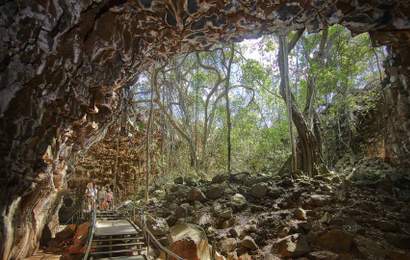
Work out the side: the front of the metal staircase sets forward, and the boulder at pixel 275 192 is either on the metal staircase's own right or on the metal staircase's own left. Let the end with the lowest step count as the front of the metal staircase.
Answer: on the metal staircase's own left

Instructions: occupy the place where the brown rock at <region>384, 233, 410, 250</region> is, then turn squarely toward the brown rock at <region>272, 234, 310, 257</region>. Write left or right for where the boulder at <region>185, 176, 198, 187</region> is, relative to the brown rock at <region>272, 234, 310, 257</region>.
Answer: right

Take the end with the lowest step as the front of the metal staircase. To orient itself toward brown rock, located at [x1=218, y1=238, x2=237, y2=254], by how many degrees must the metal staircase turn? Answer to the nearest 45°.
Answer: approximately 90° to its left

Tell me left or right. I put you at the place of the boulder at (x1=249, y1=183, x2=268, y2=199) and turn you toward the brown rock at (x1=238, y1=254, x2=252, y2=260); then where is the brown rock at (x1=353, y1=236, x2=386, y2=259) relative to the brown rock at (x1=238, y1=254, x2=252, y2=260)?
left

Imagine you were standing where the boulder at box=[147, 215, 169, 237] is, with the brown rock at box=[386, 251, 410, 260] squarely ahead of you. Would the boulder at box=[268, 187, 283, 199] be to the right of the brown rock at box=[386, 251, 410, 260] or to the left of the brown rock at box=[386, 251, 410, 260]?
left

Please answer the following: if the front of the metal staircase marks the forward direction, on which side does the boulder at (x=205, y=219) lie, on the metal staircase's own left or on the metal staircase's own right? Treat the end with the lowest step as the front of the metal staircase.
on the metal staircase's own left

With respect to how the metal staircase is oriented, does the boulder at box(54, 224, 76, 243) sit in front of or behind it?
behind

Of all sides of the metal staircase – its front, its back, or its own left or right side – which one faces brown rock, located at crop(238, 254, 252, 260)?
left

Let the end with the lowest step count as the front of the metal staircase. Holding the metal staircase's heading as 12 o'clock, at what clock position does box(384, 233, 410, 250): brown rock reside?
The brown rock is roughly at 10 o'clock from the metal staircase.

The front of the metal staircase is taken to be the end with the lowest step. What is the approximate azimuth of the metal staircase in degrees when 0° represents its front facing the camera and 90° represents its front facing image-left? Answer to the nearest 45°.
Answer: approximately 0°
